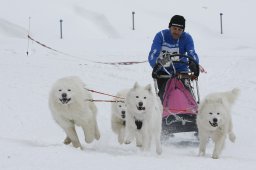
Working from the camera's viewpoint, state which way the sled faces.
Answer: facing the viewer

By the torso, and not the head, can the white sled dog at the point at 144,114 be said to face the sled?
no

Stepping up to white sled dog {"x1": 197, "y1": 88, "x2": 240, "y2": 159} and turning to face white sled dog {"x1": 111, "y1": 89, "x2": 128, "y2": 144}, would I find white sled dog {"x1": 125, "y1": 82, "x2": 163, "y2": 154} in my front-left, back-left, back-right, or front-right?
front-left

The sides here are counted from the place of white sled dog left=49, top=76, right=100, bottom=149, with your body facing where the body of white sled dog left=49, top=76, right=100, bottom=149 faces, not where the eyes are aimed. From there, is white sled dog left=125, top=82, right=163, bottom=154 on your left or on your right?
on your left

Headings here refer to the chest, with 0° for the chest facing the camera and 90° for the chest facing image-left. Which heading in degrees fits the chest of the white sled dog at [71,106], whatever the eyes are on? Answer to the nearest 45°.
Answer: approximately 45°

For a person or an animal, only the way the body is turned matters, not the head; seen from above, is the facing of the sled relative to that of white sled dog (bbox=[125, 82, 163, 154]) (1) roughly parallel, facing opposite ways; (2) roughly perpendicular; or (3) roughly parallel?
roughly parallel

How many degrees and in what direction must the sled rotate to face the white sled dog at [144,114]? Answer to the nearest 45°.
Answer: approximately 45° to its right

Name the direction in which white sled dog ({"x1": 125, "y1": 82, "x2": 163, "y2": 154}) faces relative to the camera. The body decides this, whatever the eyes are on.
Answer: toward the camera

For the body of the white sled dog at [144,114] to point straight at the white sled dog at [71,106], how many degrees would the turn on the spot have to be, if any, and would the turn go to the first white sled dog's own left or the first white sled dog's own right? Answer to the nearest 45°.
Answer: approximately 90° to the first white sled dog's own right

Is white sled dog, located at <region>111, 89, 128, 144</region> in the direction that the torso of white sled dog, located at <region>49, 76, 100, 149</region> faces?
no

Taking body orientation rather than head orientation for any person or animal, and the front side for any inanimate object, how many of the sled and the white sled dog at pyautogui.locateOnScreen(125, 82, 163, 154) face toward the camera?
2
